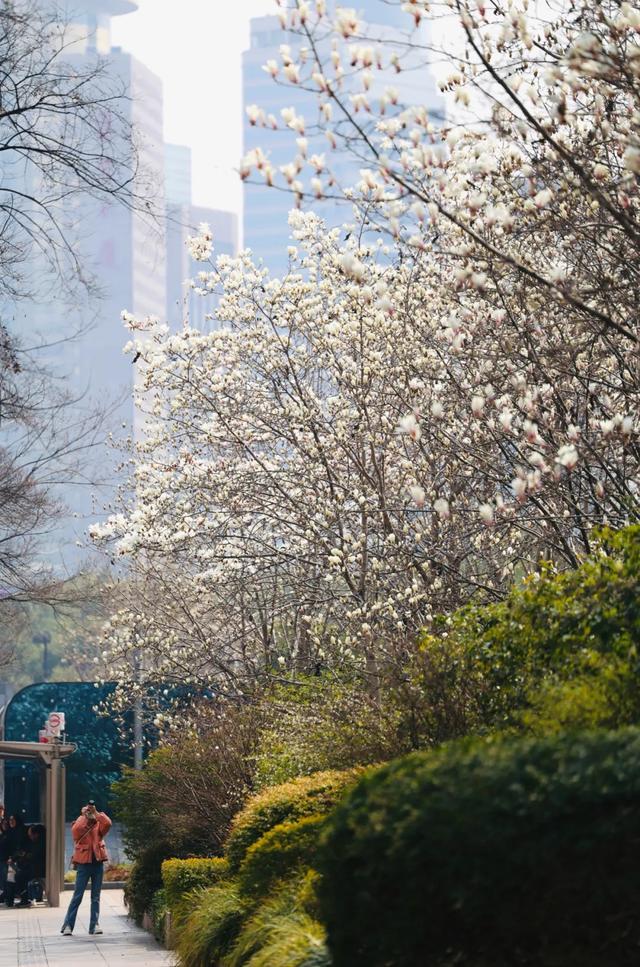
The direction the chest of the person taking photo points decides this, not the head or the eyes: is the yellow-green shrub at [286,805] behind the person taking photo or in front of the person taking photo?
in front

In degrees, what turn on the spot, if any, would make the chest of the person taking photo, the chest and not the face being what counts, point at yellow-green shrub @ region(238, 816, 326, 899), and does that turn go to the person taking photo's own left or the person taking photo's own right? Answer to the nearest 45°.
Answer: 0° — they already face it

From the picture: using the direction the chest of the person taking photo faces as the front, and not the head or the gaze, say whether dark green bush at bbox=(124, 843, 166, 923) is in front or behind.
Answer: behind

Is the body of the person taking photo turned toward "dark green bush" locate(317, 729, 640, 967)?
yes

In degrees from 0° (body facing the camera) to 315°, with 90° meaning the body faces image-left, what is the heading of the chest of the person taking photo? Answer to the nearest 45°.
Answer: approximately 0°

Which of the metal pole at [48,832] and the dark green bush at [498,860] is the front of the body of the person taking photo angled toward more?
the dark green bush

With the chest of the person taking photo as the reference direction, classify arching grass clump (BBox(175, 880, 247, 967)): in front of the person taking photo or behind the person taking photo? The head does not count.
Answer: in front
